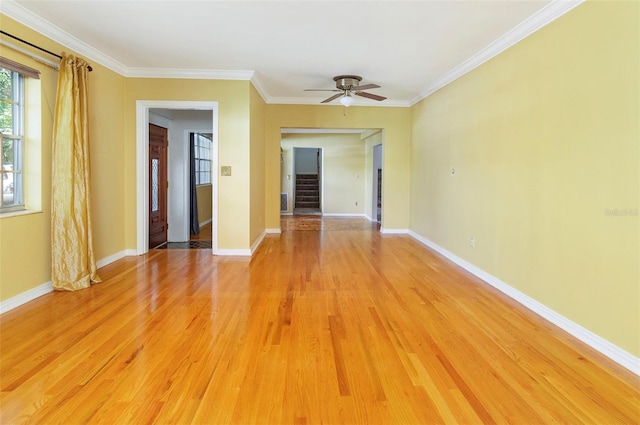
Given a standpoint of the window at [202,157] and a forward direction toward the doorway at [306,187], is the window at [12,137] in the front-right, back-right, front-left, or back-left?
back-right

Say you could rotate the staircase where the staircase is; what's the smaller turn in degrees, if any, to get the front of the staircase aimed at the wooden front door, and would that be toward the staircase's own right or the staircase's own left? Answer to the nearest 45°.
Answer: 0° — it already faces it

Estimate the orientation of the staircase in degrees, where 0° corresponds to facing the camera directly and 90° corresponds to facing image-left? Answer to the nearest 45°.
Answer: approximately 0°

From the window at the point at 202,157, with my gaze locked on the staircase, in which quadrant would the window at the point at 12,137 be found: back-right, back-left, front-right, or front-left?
back-right
